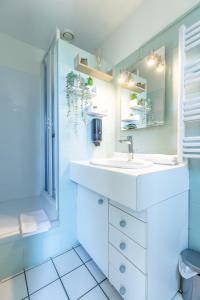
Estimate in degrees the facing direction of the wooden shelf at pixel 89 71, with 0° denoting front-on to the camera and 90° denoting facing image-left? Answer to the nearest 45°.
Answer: approximately 315°

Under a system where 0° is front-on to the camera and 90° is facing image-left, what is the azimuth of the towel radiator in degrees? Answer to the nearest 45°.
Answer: approximately 45°

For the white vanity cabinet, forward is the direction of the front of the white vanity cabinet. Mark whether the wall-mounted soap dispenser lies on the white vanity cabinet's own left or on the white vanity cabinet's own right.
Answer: on the white vanity cabinet's own right

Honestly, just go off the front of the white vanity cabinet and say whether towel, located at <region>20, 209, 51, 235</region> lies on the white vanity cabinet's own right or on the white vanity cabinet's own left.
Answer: on the white vanity cabinet's own right

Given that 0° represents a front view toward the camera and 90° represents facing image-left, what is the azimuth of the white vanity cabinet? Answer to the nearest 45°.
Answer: approximately 45°
